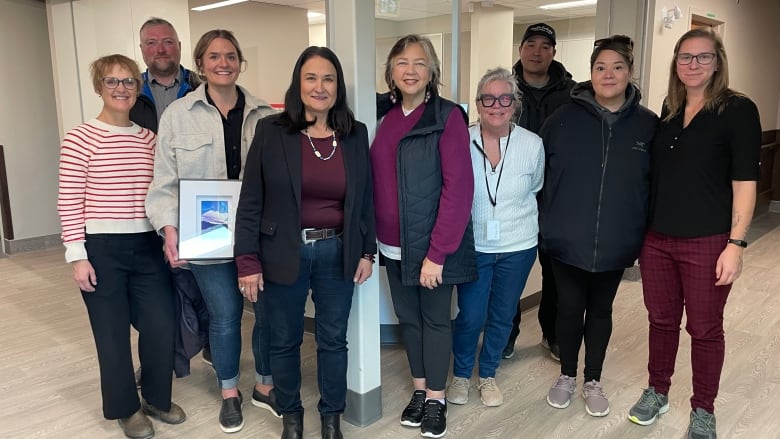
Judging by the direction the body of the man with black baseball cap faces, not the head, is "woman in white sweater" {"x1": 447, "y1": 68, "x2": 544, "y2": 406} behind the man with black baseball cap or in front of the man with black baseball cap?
in front

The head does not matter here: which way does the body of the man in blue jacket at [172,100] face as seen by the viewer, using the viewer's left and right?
facing the viewer

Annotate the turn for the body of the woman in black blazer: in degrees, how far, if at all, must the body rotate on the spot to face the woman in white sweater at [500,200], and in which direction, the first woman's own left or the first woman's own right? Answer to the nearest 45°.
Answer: approximately 90° to the first woman's own left

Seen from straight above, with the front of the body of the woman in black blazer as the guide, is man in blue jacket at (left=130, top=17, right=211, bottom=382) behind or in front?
behind

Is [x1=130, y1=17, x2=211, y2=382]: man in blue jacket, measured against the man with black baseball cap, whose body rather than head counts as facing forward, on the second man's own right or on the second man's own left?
on the second man's own right

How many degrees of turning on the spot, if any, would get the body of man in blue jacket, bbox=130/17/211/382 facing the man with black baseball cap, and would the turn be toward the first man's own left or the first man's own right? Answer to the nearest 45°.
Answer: approximately 90° to the first man's own left

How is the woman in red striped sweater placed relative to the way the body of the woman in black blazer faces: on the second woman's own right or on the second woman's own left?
on the second woman's own right

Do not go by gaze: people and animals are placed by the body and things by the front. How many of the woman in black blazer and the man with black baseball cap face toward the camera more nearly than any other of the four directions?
2

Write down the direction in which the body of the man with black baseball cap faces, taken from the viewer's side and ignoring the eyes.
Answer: toward the camera

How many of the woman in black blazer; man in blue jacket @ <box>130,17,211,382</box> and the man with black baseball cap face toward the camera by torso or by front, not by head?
3

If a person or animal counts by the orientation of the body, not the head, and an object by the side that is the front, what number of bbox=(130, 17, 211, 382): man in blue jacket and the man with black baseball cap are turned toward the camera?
2

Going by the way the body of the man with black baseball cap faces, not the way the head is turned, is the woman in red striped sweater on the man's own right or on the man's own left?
on the man's own right
